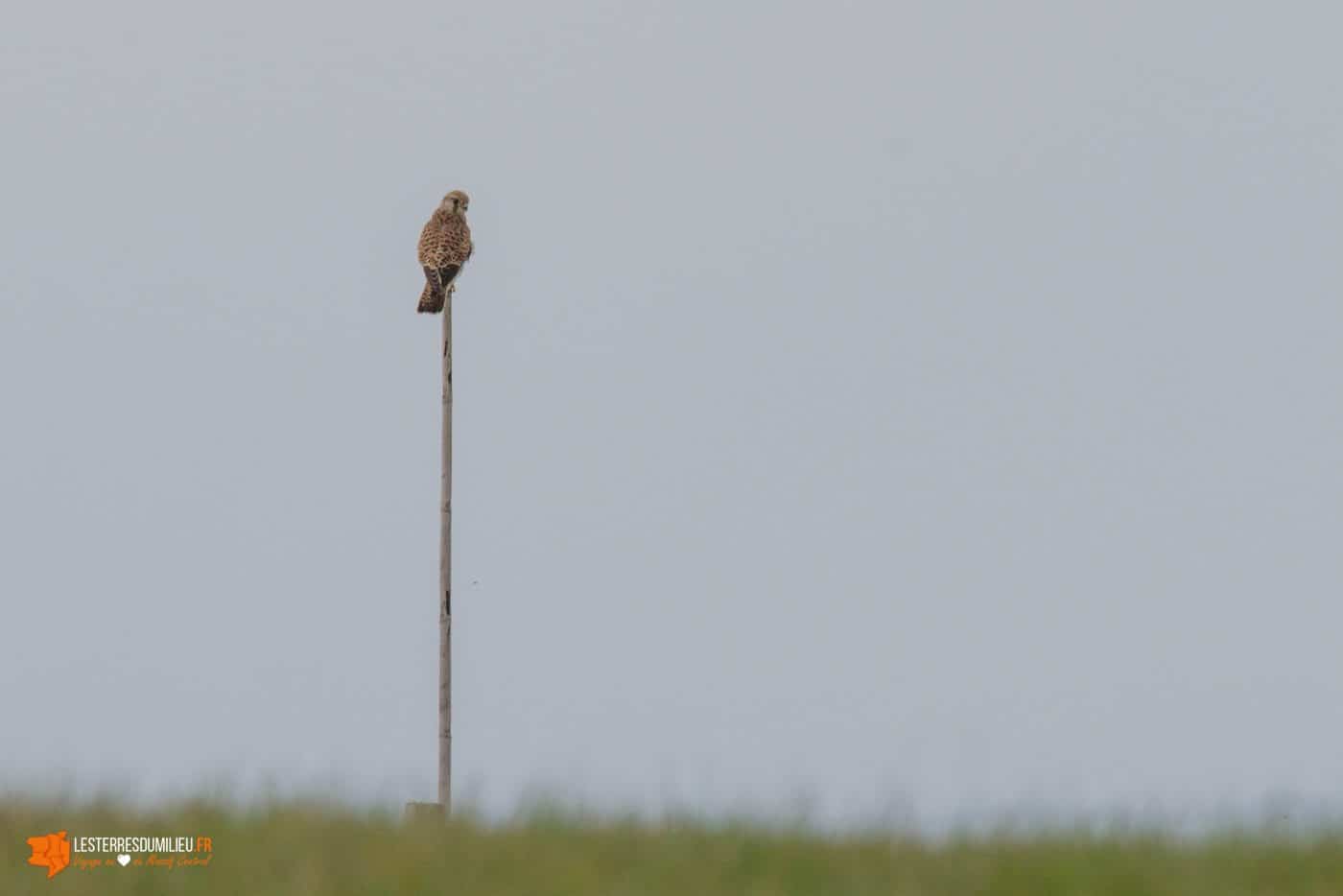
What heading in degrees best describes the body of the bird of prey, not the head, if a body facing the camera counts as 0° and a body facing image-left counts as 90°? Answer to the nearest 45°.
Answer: approximately 225°
